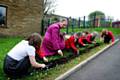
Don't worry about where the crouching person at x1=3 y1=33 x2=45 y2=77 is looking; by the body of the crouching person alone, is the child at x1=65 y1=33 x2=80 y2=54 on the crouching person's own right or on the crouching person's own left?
on the crouching person's own left

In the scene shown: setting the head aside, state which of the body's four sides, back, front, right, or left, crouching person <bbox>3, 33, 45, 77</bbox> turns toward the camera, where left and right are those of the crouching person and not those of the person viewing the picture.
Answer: right

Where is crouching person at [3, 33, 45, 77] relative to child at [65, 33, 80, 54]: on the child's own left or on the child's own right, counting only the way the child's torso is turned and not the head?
on the child's own right

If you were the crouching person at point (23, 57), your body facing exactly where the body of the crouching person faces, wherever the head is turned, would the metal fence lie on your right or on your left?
on your left

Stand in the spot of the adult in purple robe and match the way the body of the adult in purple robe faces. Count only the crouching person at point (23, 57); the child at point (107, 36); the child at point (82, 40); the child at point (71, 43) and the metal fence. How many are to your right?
1

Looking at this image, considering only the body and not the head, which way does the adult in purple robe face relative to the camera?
to the viewer's right
